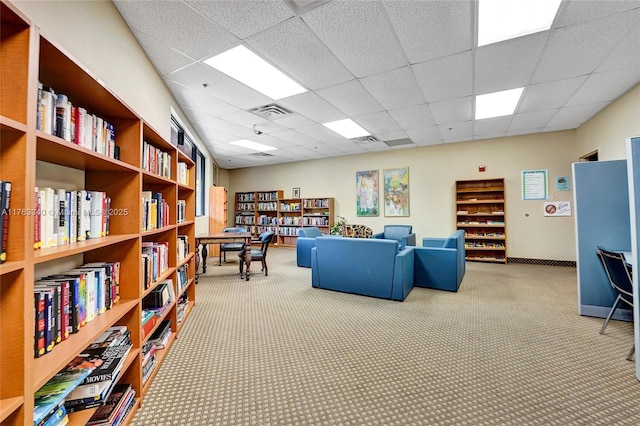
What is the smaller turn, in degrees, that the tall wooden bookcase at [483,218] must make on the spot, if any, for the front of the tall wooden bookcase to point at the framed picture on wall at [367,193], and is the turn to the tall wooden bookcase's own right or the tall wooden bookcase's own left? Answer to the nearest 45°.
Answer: approximately 90° to the tall wooden bookcase's own right

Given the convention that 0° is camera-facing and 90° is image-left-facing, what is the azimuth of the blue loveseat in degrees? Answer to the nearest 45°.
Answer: approximately 225°

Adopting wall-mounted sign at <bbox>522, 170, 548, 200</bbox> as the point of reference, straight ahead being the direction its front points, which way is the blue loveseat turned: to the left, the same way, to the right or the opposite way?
the opposite way

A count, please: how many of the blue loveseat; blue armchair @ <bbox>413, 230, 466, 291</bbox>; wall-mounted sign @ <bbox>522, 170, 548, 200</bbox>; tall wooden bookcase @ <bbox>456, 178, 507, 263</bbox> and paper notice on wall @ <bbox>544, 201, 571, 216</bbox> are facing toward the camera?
3

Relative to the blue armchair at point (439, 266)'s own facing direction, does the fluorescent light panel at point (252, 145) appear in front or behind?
in front

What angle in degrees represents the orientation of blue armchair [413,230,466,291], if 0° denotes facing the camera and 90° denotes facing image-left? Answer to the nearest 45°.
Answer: approximately 90°

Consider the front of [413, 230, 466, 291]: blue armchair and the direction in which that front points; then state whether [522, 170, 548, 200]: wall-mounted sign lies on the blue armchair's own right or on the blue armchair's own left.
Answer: on the blue armchair's own right

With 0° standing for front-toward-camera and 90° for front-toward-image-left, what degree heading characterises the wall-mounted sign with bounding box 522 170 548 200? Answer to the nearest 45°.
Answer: approximately 0°

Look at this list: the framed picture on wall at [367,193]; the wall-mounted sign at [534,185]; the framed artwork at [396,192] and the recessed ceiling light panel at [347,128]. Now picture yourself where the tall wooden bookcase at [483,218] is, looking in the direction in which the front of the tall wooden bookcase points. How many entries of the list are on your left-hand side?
1

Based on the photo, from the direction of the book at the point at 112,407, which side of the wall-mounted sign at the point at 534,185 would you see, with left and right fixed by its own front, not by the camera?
front

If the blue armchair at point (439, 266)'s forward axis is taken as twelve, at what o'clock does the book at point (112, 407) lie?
The book is roughly at 10 o'clock from the blue armchair.
